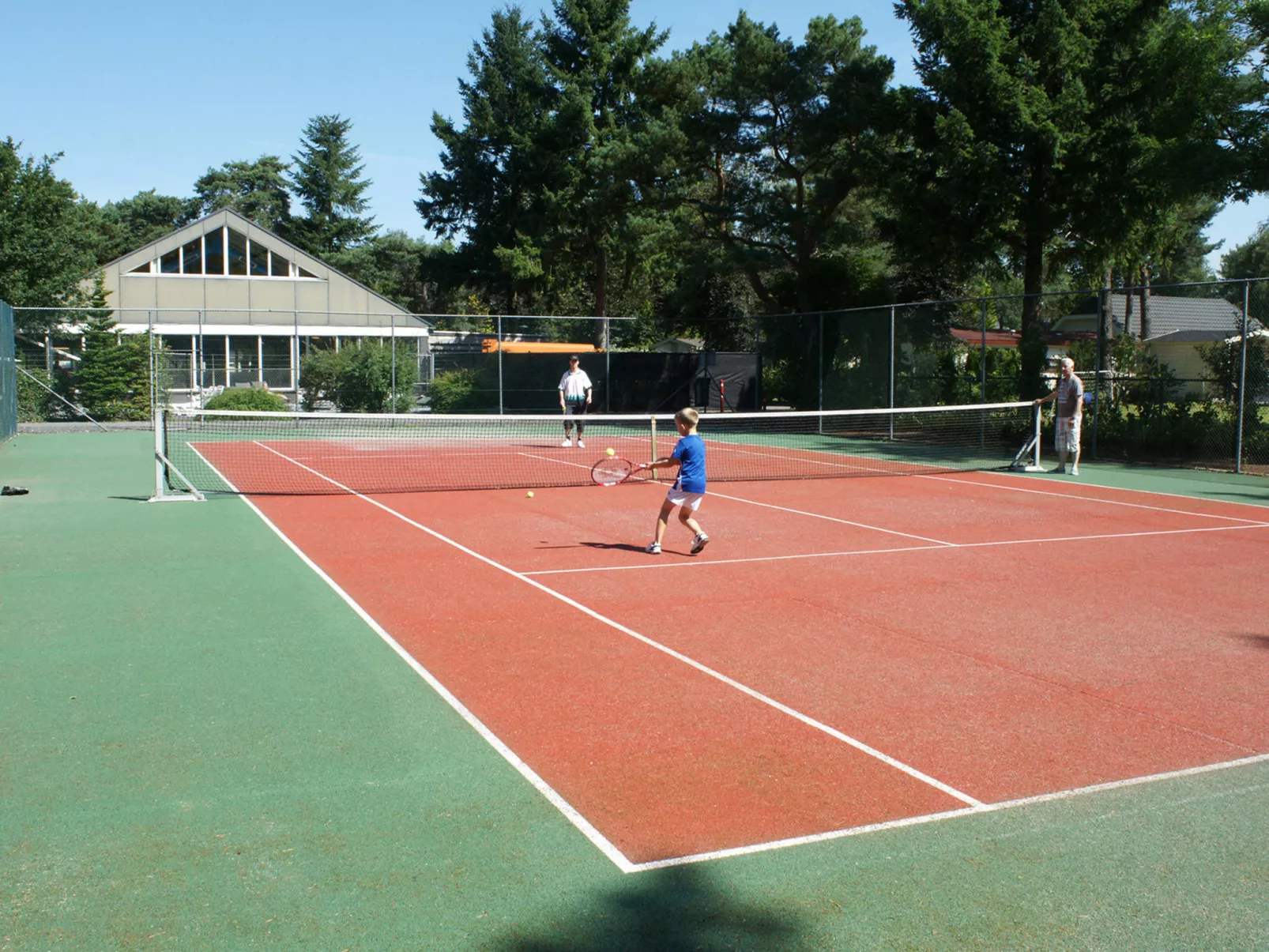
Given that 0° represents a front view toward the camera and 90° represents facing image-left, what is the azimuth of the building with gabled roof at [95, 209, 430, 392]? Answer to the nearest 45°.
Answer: approximately 0°

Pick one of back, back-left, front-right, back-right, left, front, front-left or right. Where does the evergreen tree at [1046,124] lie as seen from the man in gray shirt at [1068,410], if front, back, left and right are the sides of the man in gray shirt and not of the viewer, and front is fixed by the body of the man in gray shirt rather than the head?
back-right

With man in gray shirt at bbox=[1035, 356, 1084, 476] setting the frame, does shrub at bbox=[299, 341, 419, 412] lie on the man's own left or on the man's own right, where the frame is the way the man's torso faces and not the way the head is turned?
on the man's own right

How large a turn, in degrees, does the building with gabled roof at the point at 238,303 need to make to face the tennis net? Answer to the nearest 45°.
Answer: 0° — it already faces it

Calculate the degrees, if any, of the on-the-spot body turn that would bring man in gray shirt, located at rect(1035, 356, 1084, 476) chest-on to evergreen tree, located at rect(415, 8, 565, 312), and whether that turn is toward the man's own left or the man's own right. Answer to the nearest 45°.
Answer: approximately 90° to the man's own right

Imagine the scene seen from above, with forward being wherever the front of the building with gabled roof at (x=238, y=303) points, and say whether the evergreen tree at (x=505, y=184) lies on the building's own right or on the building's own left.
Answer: on the building's own left

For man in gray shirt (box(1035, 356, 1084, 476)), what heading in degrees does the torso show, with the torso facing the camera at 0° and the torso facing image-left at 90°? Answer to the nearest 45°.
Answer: approximately 45°

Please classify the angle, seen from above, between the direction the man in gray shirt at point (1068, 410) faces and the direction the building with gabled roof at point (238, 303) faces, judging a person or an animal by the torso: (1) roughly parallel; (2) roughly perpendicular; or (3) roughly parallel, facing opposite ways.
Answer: roughly perpendicular

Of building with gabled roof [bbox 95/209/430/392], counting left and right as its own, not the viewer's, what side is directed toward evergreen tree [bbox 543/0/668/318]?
left
